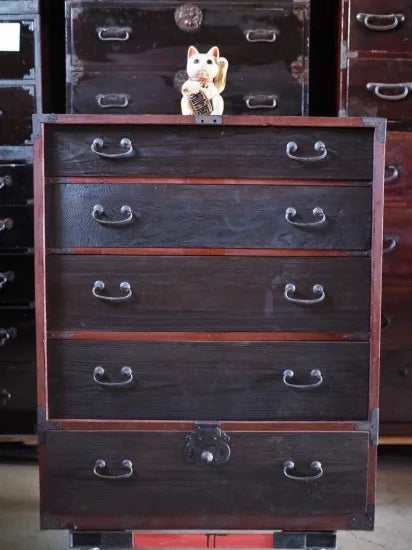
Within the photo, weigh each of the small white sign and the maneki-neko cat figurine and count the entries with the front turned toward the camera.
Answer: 2

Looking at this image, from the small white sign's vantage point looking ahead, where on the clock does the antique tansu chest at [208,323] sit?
The antique tansu chest is roughly at 11 o'clock from the small white sign.

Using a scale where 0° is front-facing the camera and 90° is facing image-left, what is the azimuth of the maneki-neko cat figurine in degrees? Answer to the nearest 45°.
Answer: approximately 0°

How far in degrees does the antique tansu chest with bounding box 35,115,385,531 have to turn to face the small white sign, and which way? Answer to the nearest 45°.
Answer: approximately 135° to its right

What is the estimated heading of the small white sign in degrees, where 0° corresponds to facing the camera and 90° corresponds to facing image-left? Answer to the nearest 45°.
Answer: approximately 0°
